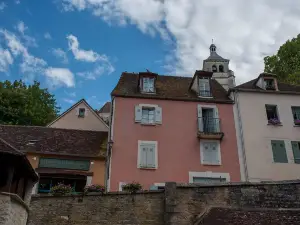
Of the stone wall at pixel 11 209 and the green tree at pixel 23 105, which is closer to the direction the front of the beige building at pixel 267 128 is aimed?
the stone wall

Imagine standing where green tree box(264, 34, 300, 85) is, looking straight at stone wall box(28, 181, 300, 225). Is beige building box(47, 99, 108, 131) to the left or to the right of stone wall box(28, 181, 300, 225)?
right

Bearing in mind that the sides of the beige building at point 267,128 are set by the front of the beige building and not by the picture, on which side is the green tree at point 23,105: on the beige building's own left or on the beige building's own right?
on the beige building's own right

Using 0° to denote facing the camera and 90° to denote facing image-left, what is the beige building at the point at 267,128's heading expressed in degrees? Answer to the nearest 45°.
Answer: approximately 0°

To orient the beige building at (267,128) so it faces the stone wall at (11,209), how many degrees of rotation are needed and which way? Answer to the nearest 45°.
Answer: approximately 45° to its right

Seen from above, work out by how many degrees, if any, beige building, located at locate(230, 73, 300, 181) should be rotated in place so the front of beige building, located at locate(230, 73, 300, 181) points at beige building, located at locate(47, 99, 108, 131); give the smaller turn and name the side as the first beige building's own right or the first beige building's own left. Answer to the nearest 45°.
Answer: approximately 90° to the first beige building's own right

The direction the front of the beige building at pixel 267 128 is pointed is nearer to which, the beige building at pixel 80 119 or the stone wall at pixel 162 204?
the stone wall

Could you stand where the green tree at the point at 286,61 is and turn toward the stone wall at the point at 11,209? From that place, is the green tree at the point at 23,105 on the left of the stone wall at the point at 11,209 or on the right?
right
